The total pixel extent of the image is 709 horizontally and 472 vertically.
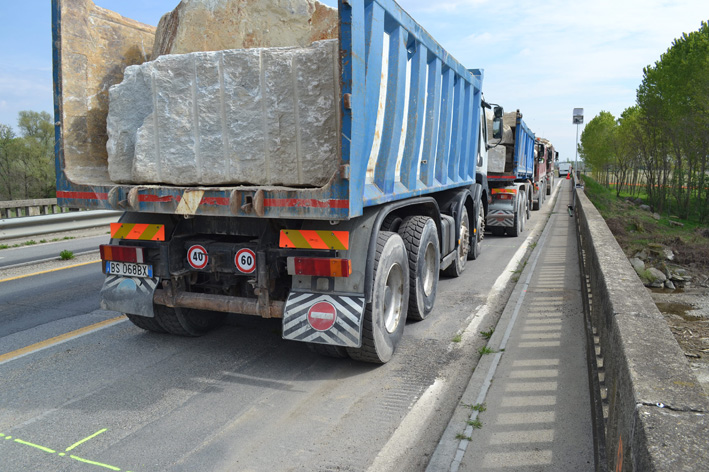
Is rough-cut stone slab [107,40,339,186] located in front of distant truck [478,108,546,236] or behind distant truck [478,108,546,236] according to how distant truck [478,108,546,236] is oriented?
behind

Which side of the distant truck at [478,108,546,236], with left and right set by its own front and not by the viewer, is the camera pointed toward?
back

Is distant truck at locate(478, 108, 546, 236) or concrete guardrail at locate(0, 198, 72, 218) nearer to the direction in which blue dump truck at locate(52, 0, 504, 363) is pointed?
the distant truck

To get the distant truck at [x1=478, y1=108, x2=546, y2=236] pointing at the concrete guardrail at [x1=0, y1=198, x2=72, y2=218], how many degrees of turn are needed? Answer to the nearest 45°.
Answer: approximately 90° to its left

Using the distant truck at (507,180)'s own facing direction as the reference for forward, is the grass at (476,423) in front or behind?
behind

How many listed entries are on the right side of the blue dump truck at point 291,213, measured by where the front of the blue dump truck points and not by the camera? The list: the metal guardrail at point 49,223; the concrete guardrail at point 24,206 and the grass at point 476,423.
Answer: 1

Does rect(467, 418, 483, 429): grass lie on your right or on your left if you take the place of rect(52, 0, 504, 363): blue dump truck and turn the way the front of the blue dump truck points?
on your right

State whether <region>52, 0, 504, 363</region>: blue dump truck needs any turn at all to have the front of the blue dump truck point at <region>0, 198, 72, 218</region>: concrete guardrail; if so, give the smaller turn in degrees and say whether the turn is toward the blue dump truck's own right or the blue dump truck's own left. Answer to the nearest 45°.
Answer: approximately 90° to the blue dump truck's own left

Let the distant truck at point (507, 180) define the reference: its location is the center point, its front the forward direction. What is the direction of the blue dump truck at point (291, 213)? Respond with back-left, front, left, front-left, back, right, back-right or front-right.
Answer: back
